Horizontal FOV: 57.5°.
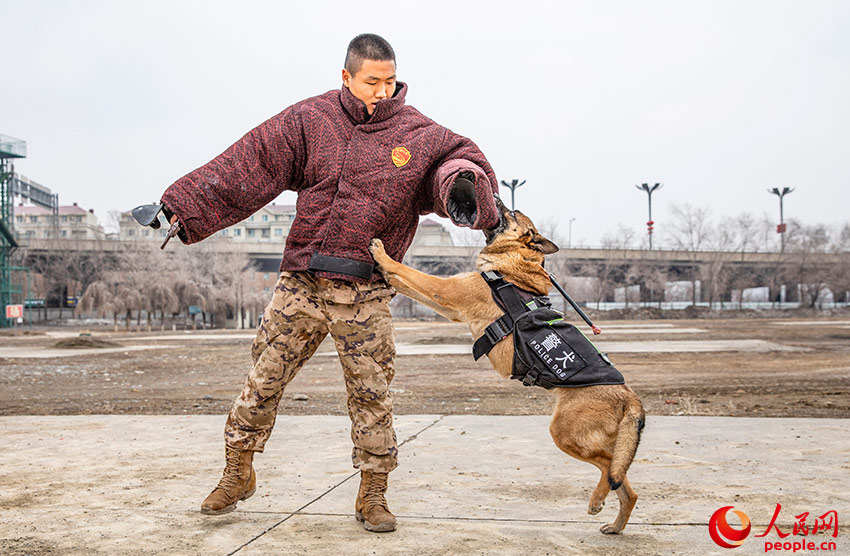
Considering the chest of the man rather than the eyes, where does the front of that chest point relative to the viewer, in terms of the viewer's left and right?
facing the viewer

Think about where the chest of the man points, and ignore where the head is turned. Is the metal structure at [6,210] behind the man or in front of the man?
behind

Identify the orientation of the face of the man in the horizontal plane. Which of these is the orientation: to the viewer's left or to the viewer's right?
to the viewer's right

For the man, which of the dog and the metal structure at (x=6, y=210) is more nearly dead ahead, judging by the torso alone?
the dog

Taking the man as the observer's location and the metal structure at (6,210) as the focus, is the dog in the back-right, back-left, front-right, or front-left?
back-right

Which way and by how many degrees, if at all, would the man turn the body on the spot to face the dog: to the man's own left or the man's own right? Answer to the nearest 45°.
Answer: approximately 90° to the man's own left
